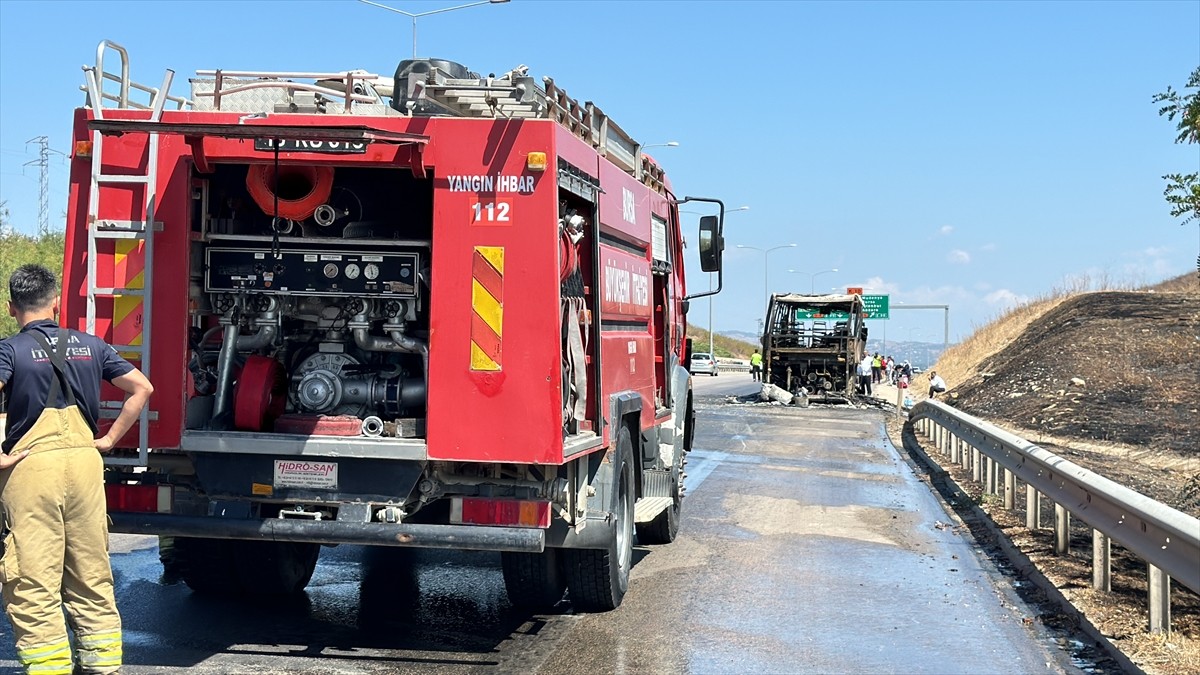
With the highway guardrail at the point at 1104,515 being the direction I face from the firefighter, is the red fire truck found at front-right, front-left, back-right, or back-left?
front-left

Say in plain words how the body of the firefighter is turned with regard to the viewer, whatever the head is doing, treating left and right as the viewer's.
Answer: facing away from the viewer

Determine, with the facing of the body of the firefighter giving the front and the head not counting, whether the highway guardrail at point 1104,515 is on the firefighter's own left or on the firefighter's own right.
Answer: on the firefighter's own right

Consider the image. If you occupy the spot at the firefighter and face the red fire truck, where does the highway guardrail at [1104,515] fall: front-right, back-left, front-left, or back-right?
front-right

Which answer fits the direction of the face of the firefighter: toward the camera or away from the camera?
away from the camera
